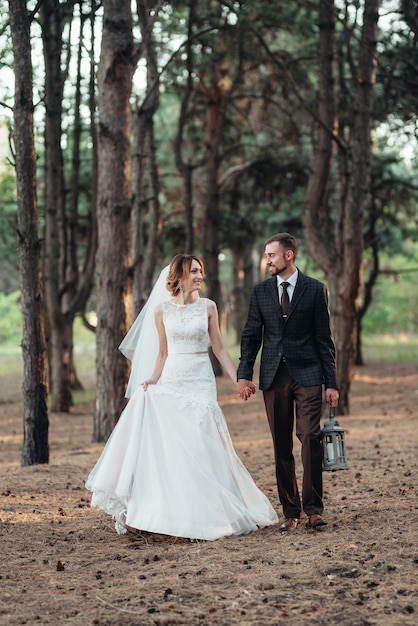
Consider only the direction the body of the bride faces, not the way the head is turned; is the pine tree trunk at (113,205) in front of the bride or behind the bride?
behind

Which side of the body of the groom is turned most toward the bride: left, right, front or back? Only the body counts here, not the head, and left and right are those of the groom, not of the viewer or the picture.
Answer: right

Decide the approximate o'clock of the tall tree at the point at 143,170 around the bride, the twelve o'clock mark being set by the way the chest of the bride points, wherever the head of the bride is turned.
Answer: The tall tree is roughly at 6 o'clock from the bride.

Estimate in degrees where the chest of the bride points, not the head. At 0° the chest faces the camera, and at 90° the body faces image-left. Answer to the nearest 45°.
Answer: approximately 0°

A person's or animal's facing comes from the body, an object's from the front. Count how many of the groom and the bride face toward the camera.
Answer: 2

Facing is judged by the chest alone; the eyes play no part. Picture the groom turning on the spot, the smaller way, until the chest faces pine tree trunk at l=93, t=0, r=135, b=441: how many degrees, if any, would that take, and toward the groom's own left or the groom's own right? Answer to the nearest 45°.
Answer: approximately 135° to the groom's own right

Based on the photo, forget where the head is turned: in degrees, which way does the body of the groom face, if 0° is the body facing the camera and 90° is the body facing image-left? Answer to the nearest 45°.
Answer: approximately 0°

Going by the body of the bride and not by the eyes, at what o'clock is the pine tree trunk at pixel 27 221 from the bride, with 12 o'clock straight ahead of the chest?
The pine tree trunk is roughly at 5 o'clock from the bride.

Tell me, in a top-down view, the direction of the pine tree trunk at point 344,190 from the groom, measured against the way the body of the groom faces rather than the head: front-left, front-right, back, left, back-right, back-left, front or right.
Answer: back
